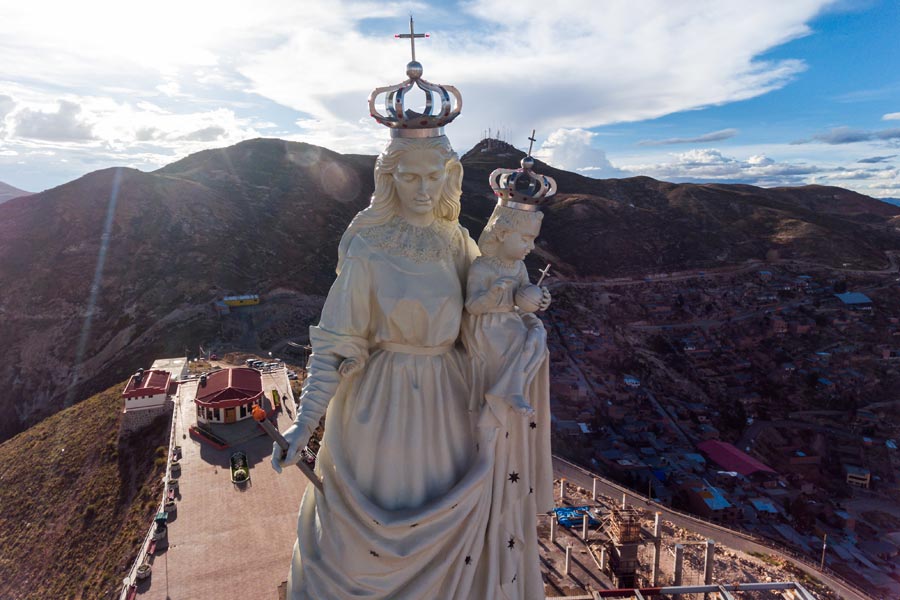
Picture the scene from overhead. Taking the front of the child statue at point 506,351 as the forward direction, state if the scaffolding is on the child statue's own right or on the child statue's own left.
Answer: on the child statue's own left

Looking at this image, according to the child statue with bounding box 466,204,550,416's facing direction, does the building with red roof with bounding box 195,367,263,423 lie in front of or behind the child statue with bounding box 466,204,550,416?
behind

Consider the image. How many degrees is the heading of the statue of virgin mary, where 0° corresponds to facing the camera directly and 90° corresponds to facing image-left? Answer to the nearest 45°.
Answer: approximately 0°

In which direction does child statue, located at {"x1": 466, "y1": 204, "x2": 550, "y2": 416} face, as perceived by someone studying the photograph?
facing the viewer and to the right of the viewer

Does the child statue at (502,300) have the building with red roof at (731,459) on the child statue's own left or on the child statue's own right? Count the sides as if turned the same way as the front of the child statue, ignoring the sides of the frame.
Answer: on the child statue's own left

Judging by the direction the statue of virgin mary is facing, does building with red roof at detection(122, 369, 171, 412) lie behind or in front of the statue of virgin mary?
behind

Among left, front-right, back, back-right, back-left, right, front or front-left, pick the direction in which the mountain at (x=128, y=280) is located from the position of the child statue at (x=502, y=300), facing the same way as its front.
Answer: back

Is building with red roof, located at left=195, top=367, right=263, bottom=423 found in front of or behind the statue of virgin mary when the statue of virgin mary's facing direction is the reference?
behind

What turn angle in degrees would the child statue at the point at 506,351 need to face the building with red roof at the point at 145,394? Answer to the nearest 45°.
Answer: approximately 180°

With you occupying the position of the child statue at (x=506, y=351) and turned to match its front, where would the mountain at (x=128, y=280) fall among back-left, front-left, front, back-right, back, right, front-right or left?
back

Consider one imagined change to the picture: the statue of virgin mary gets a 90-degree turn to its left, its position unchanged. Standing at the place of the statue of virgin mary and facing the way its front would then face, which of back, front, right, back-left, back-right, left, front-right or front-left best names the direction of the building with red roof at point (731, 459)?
front-left
